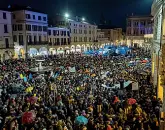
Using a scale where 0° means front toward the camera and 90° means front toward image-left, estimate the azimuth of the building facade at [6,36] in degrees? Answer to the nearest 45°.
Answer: approximately 315°
